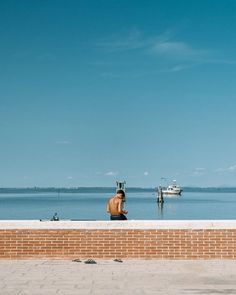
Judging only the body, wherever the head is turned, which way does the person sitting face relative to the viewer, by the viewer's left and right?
facing away from the viewer and to the right of the viewer
